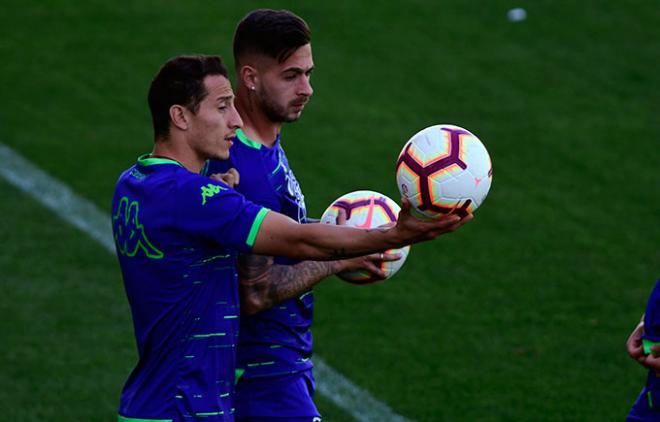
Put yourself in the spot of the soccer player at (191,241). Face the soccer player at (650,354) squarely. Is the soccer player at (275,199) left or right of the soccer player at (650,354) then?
left

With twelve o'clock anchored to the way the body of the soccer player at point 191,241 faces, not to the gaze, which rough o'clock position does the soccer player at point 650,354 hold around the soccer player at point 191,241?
the soccer player at point 650,354 is roughly at 1 o'clock from the soccer player at point 191,241.

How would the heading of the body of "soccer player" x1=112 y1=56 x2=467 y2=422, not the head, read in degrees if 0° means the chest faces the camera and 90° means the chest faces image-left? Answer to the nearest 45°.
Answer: approximately 225°

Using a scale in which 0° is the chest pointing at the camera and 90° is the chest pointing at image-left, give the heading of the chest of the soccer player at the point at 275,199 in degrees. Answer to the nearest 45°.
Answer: approximately 315°

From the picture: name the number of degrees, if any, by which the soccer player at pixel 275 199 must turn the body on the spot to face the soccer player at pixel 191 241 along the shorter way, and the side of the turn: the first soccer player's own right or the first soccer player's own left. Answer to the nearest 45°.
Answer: approximately 90° to the first soccer player's own right

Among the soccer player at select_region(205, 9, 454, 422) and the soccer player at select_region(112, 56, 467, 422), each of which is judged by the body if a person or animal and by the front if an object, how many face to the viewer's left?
0

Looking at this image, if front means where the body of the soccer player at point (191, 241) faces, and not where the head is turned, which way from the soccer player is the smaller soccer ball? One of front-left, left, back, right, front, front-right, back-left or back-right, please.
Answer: front

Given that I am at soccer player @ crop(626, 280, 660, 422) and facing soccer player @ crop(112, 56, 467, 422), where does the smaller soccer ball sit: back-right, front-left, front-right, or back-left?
front-right
